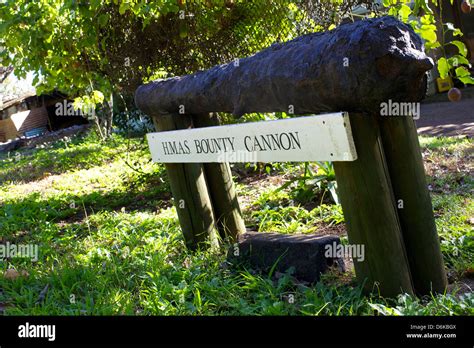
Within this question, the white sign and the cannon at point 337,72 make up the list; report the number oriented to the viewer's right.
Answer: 0

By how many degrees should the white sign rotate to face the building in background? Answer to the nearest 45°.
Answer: approximately 135° to its right

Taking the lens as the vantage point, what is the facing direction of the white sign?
facing the viewer and to the left of the viewer

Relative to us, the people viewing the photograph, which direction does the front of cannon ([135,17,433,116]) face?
facing away from the viewer and to the left of the viewer

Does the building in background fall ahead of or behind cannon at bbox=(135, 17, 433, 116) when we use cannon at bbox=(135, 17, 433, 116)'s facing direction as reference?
ahead
